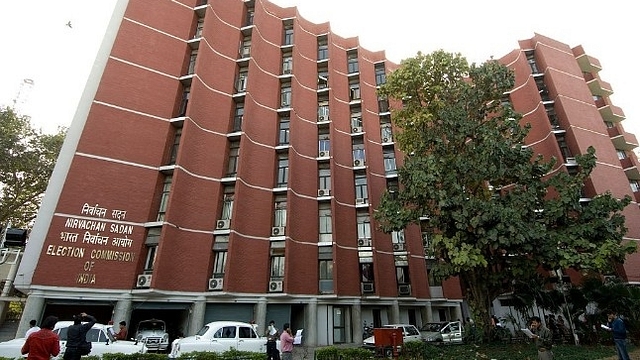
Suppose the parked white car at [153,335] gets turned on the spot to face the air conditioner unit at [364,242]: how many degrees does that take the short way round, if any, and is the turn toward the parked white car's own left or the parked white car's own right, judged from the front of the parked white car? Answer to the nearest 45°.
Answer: approximately 90° to the parked white car's own left

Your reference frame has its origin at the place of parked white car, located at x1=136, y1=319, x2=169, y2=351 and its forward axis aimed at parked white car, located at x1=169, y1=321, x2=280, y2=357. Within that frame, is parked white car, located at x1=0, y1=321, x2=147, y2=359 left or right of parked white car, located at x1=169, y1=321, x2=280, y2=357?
right

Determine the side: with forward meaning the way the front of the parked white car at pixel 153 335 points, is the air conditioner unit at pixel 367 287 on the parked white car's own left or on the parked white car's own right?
on the parked white car's own left

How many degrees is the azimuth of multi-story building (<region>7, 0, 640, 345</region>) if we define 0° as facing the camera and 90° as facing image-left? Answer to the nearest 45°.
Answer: approximately 315°

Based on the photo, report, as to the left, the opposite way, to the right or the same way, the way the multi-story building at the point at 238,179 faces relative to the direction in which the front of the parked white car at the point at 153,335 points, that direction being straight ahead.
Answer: the same way

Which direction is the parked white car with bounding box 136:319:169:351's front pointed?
toward the camera

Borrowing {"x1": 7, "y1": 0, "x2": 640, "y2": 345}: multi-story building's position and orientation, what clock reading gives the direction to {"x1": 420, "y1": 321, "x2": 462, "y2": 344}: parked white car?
The parked white car is roughly at 10 o'clock from the multi-story building.

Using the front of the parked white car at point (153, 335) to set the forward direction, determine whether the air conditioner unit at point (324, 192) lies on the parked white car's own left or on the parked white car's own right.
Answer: on the parked white car's own left

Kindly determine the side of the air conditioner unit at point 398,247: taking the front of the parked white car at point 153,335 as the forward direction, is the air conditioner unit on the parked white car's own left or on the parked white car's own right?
on the parked white car's own left

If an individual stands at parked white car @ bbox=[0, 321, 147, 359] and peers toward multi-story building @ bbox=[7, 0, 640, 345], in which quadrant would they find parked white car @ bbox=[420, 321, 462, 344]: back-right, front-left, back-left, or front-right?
front-right

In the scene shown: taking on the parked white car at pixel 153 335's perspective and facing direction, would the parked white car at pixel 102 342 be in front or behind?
in front
